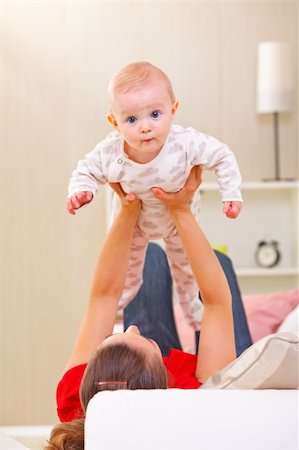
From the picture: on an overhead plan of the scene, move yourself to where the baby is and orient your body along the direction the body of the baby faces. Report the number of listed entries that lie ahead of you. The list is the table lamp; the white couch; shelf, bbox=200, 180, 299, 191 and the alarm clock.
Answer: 1

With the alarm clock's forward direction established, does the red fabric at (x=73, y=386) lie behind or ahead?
ahead

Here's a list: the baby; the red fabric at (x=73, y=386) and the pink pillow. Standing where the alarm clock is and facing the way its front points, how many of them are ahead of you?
3

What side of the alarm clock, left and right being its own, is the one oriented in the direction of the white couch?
front

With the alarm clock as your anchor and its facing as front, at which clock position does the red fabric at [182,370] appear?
The red fabric is roughly at 12 o'clock from the alarm clock.

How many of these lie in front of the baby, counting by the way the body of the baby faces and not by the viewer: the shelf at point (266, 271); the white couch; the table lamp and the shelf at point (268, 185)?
1

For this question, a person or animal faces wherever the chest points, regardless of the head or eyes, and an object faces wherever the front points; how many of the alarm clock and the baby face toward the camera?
2

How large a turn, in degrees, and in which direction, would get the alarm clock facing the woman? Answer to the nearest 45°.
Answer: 0° — it already faces them

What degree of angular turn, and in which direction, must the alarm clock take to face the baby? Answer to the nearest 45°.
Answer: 0° — it already faces them

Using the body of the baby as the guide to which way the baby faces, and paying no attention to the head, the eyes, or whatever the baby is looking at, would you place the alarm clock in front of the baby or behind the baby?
behind

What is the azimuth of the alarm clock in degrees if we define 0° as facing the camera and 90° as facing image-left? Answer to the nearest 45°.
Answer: approximately 0°
